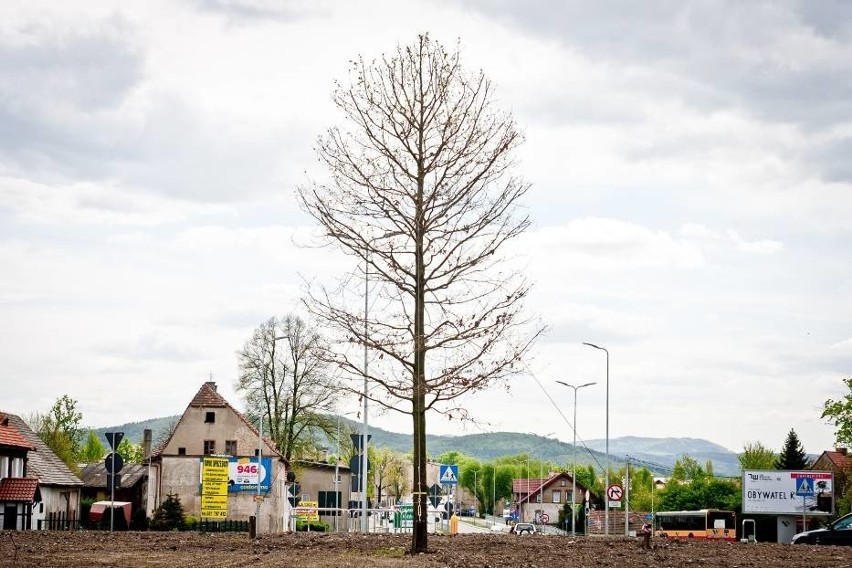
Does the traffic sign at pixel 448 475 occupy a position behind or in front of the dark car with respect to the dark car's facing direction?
in front

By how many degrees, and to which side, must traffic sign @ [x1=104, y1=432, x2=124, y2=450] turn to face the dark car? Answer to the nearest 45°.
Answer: approximately 90° to its right

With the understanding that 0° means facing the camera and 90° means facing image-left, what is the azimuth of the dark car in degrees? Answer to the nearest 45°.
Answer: approximately 90°

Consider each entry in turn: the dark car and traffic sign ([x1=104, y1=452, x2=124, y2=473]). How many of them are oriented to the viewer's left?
1

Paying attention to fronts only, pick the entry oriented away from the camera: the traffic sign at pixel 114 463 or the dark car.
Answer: the traffic sign

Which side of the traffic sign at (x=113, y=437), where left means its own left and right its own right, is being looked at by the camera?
back

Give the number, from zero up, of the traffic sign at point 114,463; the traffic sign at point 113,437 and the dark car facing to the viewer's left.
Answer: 1

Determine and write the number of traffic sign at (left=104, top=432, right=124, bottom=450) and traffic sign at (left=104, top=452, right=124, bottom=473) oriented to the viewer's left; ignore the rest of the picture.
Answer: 0

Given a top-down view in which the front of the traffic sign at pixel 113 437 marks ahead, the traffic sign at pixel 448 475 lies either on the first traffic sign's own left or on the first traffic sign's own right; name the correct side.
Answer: on the first traffic sign's own right

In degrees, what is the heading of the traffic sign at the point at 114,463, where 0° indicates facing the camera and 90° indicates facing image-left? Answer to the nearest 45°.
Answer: approximately 180°

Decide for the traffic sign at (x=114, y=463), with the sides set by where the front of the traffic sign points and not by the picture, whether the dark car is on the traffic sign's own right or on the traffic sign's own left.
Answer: on the traffic sign's own right

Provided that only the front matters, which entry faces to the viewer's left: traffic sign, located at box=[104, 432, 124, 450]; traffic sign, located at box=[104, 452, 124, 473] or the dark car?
the dark car
